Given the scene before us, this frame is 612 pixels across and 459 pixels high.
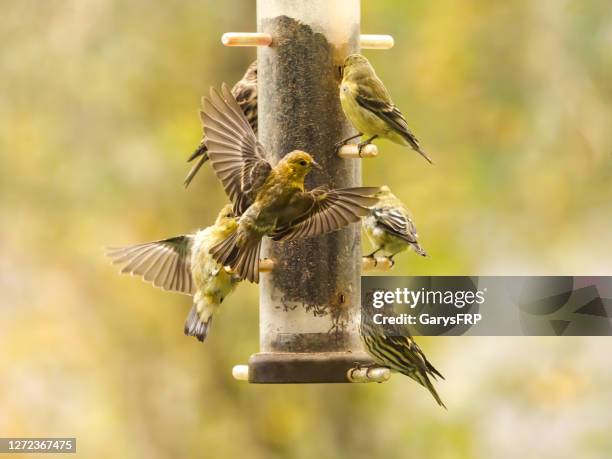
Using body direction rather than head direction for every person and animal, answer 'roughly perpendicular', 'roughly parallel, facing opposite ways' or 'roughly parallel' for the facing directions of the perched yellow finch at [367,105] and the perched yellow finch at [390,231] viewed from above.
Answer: roughly parallel

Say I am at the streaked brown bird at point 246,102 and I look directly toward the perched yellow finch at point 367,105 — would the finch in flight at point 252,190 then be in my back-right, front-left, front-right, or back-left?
front-right

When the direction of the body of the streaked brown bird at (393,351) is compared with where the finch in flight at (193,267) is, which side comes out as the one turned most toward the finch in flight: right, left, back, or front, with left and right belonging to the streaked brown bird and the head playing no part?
front

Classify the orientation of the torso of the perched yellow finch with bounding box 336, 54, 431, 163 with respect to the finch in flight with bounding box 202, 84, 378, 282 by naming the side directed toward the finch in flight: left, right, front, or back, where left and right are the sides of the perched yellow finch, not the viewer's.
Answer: front

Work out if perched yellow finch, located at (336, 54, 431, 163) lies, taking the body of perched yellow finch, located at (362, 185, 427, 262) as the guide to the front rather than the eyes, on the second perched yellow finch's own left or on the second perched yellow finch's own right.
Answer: on the second perched yellow finch's own left

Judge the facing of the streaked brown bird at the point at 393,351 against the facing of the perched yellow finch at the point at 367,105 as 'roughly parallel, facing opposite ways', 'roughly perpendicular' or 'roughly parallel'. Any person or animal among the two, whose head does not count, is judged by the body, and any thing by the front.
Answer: roughly parallel

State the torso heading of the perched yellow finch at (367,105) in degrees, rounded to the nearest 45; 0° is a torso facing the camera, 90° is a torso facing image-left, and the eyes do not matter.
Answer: approximately 90°

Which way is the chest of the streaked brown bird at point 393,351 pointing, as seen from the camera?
to the viewer's left

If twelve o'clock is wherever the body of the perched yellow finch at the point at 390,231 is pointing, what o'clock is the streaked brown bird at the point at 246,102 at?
The streaked brown bird is roughly at 11 o'clock from the perched yellow finch.

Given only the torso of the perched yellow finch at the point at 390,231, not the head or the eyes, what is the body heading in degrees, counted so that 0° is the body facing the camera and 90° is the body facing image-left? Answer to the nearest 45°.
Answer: approximately 90°
